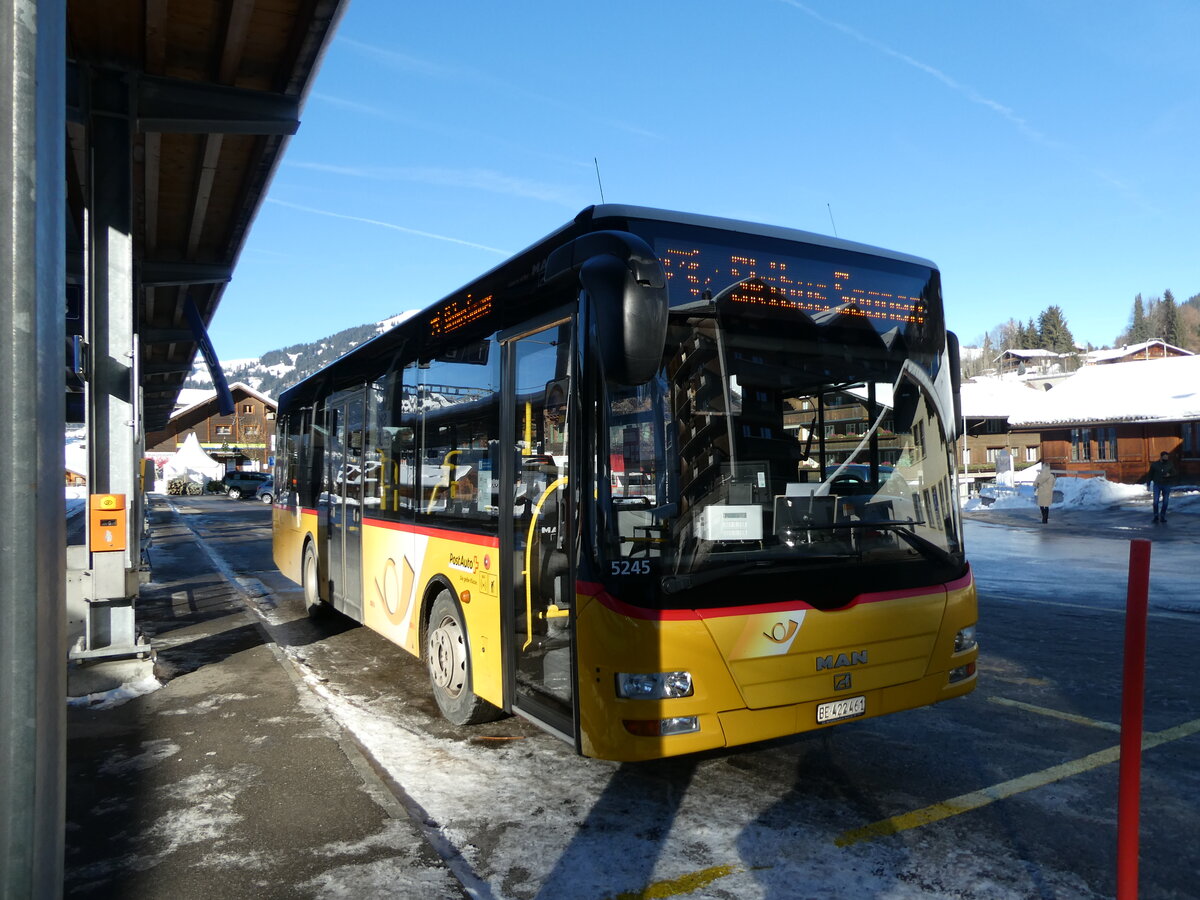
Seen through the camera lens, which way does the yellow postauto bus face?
facing the viewer and to the right of the viewer

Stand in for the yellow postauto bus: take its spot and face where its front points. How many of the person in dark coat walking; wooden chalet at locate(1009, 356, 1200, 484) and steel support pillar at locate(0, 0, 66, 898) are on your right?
1

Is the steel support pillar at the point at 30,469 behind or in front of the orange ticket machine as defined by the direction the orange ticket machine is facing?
in front

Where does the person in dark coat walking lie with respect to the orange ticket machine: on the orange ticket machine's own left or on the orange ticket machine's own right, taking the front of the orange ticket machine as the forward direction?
on the orange ticket machine's own left

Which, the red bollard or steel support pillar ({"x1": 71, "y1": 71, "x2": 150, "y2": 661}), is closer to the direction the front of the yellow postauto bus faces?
the red bollard

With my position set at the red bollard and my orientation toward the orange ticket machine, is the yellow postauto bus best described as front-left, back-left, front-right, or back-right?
front-right

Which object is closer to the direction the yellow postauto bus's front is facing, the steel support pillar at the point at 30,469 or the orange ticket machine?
the steel support pillar

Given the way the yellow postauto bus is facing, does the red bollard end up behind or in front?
in front

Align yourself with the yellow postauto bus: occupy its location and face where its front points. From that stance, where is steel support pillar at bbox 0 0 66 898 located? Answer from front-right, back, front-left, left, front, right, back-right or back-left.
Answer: right

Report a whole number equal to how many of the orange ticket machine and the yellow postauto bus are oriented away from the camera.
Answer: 0

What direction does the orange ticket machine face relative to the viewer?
toward the camera
